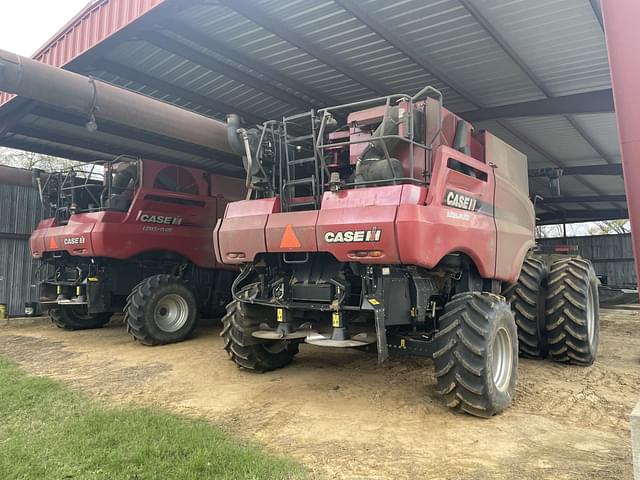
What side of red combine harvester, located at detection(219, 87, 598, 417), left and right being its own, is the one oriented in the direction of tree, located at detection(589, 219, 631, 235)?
front

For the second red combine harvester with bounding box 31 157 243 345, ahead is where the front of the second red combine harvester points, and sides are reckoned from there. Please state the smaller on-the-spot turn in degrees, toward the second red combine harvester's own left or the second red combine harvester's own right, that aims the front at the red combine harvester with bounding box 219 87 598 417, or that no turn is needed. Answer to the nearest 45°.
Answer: approximately 90° to the second red combine harvester's own right

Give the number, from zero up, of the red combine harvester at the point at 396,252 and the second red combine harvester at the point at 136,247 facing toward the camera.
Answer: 0

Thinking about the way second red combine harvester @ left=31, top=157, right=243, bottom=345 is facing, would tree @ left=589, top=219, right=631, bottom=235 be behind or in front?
in front

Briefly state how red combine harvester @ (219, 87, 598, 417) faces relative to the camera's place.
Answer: facing away from the viewer and to the right of the viewer

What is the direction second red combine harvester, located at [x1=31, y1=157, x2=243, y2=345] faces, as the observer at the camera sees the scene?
facing away from the viewer and to the right of the viewer

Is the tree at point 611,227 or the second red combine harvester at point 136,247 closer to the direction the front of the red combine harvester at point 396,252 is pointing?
the tree

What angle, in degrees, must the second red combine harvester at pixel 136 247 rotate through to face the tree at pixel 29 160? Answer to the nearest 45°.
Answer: approximately 45° to its left

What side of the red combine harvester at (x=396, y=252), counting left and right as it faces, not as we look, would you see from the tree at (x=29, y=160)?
left

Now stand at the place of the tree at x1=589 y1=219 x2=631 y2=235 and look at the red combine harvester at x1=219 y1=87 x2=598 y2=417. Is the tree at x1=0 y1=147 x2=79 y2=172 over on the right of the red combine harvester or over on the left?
right
